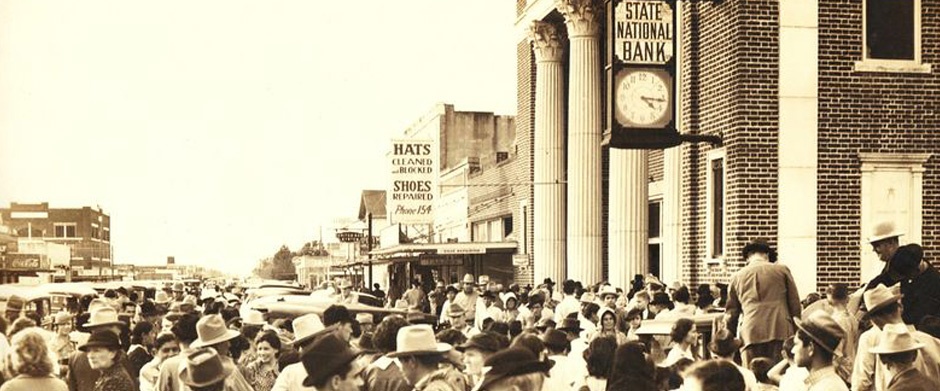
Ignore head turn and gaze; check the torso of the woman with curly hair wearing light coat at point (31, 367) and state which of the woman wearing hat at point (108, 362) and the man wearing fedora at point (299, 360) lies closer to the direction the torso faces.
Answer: the woman wearing hat

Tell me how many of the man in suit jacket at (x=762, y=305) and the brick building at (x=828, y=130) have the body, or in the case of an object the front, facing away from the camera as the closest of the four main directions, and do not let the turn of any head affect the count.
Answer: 1

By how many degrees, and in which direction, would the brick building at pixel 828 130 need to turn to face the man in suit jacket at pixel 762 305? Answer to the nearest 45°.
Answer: approximately 45° to its left

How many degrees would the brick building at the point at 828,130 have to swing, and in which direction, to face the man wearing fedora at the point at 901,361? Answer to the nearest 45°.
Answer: approximately 45° to its left

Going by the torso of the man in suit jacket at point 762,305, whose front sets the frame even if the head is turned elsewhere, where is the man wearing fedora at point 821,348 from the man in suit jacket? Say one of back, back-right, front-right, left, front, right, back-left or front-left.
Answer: back

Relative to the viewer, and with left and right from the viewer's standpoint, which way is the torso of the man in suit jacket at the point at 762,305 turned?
facing away from the viewer

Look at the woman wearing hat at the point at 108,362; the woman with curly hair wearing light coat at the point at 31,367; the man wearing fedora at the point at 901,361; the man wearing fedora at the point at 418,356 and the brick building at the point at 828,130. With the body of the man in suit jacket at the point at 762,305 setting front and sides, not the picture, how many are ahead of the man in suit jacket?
1

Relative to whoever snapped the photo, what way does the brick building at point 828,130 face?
facing the viewer and to the left of the viewer

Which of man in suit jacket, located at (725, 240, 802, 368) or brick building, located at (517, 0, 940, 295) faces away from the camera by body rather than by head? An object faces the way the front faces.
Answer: the man in suit jacket

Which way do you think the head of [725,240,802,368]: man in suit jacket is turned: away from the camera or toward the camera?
away from the camera
